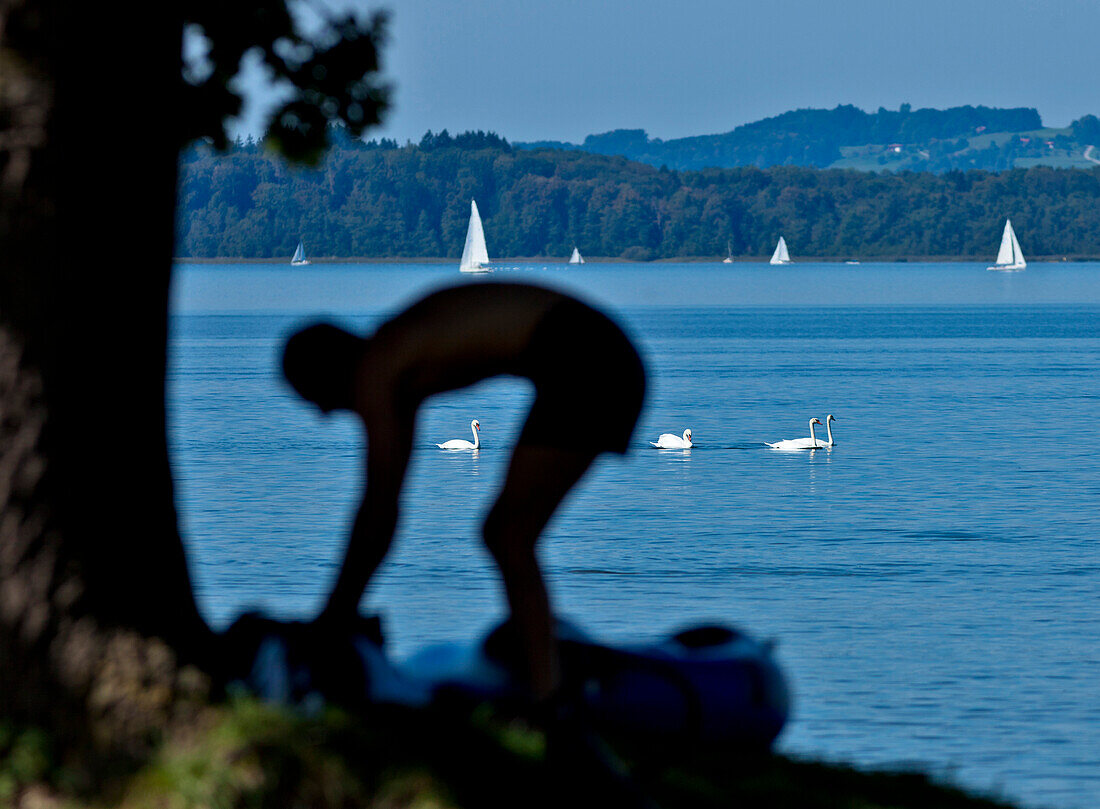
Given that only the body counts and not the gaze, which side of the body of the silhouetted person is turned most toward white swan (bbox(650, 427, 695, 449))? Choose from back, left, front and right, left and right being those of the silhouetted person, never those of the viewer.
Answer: right

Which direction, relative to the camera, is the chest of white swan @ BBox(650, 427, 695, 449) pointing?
to the viewer's right

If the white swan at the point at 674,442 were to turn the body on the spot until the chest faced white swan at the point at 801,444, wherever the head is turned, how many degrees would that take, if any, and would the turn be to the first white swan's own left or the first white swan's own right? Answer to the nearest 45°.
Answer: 0° — it already faces it

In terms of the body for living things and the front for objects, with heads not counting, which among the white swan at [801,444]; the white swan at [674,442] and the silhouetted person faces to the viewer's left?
the silhouetted person

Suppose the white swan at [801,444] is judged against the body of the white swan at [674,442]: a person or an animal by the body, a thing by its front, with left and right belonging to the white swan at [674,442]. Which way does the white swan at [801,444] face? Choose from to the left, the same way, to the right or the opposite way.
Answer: the same way

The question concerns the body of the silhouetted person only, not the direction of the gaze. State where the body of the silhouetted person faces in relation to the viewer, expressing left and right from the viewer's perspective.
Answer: facing to the left of the viewer

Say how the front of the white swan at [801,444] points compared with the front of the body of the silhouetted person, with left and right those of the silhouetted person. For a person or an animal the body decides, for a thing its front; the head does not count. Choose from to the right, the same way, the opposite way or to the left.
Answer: the opposite way

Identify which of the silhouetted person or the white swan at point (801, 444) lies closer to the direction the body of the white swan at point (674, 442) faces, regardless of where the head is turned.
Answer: the white swan

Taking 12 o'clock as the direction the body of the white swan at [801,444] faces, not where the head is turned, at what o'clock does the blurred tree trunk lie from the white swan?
The blurred tree trunk is roughly at 3 o'clock from the white swan.

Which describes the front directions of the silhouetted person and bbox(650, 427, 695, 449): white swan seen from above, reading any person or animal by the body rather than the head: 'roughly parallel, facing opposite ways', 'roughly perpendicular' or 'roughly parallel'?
roughly parallel, facing opposite ways

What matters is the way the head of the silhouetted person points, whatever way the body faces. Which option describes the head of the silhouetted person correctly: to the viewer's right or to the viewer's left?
to the viewer's left

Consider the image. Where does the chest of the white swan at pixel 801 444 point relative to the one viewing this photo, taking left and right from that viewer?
facing to the right of the viewer

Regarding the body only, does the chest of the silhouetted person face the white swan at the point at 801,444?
no

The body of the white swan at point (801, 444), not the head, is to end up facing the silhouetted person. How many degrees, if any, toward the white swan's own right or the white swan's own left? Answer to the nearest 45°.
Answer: approximately 90° to the white swan's own right

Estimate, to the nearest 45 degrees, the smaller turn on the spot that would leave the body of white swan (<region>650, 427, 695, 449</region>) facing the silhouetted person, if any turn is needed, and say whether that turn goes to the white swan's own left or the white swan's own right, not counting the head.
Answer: approximately 90° to the white swan's own right
